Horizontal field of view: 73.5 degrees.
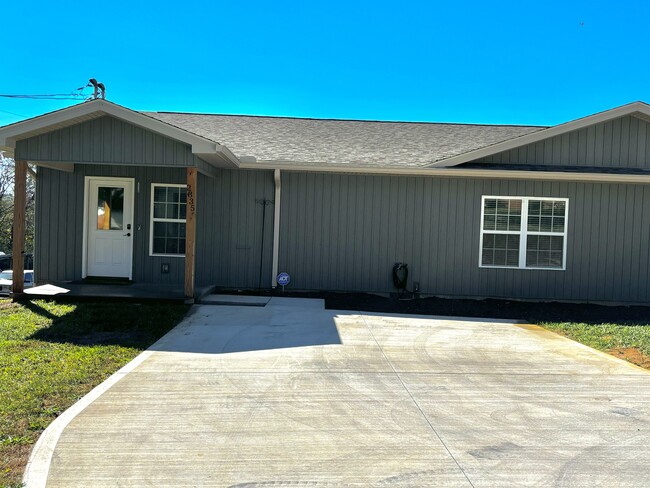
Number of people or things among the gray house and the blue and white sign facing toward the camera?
2

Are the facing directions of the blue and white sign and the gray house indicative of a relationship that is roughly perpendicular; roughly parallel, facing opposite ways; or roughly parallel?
roughly parallel

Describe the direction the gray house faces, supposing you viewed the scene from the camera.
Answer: facing the viewer

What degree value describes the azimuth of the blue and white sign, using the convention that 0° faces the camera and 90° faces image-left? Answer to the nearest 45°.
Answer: approximately 0°
